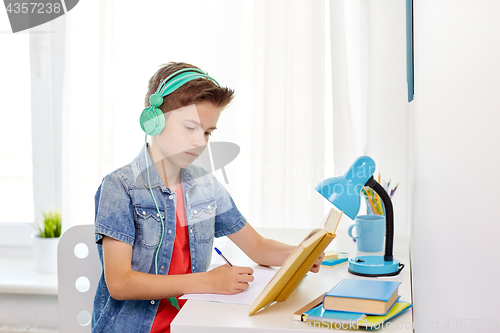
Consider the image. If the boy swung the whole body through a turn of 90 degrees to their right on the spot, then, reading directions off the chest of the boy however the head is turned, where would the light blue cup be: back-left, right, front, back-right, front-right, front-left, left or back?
back-left

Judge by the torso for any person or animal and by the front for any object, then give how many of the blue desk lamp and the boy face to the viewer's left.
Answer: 1

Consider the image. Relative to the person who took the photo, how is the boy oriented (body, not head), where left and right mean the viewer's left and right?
facing the viewer and to the right of the viewer

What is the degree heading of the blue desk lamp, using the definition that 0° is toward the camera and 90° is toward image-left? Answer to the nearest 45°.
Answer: approximately 90°

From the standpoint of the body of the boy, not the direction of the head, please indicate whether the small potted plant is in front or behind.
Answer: behind

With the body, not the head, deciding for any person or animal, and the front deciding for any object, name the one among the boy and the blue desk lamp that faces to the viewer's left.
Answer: the blue desk lamp

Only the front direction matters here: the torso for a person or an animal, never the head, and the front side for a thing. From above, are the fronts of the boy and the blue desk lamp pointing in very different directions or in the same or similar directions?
very different directions

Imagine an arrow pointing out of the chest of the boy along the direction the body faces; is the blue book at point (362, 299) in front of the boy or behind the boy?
in front
